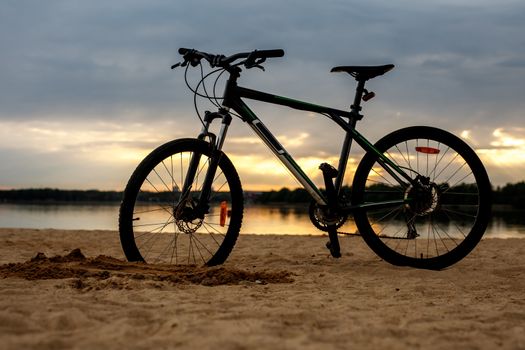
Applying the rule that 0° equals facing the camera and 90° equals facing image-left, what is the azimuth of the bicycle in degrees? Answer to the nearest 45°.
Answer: approximately 90°
